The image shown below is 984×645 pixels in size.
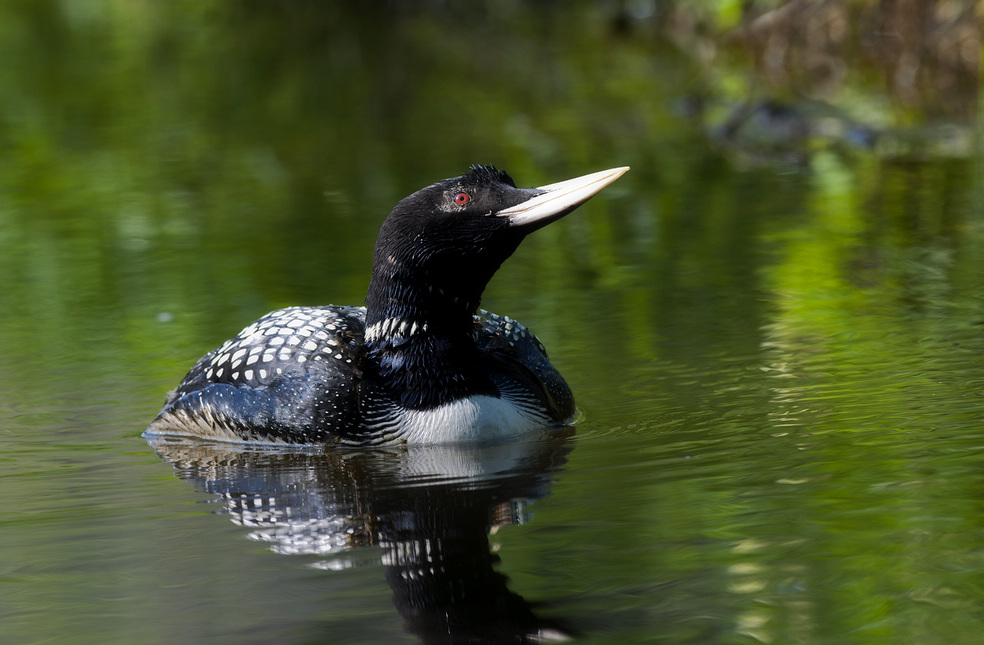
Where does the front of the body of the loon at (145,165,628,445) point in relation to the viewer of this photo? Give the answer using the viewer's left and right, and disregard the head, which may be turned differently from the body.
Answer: facing the viewer and to the right of the viewer
